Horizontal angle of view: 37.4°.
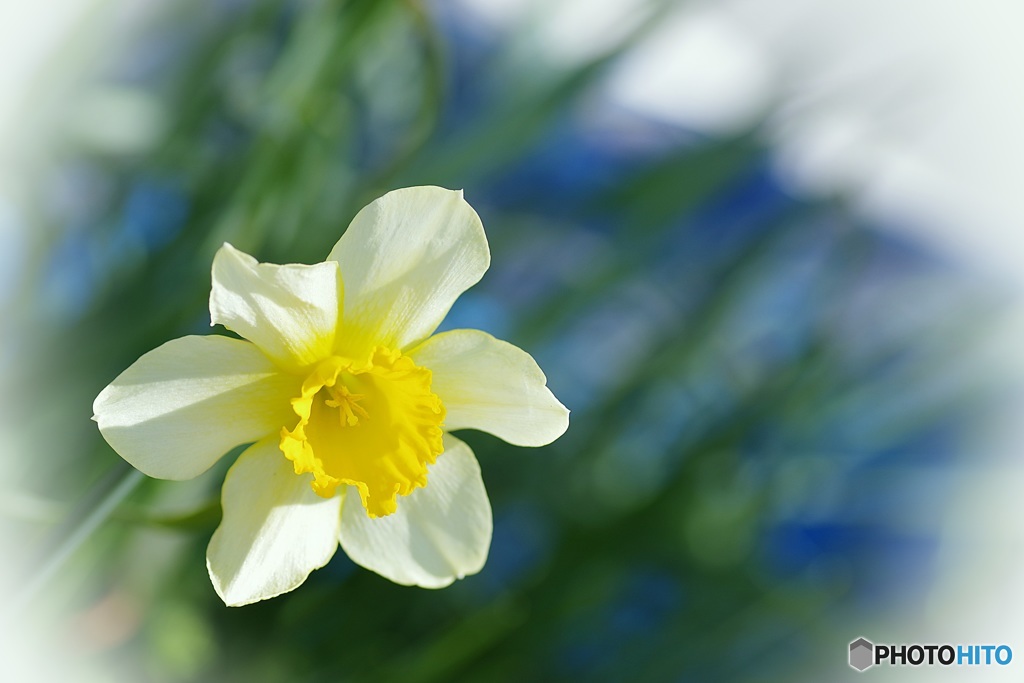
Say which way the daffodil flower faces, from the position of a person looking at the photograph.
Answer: facing the viewer
